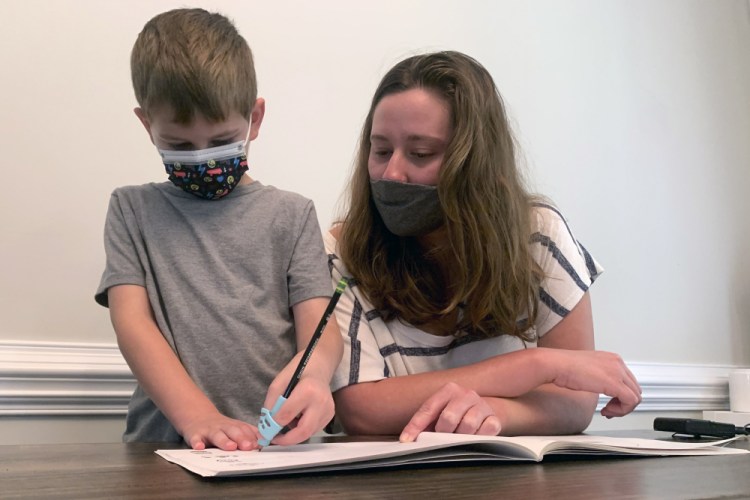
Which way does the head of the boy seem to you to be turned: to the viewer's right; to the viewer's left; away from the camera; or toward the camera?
toward the camera

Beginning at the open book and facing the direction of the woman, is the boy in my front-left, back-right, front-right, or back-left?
front-left

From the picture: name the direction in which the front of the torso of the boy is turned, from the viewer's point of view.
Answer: toward the camera
